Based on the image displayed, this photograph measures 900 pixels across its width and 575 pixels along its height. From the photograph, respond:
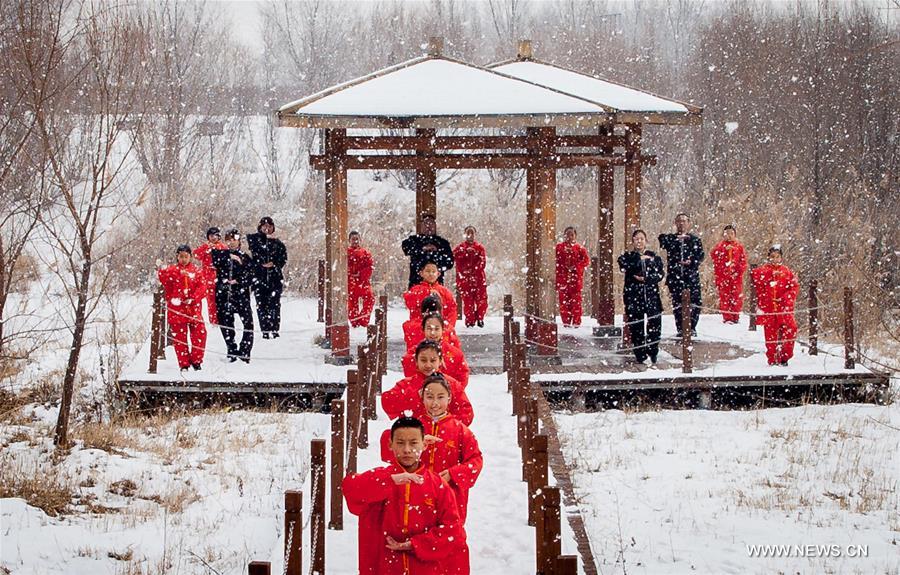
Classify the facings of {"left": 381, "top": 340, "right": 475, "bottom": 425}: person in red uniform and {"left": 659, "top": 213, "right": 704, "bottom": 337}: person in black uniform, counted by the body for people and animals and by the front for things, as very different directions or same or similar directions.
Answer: same or similar directions

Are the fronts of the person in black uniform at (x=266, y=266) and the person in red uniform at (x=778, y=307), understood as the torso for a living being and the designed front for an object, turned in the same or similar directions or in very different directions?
same or similar directions

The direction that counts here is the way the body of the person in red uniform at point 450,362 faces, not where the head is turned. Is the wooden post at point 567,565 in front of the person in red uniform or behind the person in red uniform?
in front

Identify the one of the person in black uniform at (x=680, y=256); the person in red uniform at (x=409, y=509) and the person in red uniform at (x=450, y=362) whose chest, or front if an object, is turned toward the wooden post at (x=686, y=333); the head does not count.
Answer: the person in black uniform

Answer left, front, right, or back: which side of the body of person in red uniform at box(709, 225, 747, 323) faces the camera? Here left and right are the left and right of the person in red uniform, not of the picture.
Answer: front

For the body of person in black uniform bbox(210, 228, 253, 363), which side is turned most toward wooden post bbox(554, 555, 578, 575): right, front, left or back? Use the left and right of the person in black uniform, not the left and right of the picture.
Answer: front

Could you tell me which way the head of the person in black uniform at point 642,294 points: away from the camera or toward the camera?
toward the camera

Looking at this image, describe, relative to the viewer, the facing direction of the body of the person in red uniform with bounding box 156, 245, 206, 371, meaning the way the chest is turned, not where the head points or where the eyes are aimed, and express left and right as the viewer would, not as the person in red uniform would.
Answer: facing the viewer

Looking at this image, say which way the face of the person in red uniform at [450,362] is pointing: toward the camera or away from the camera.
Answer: toward the camera

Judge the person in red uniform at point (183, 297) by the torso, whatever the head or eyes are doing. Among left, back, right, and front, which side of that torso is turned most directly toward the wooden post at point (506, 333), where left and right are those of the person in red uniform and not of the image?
left

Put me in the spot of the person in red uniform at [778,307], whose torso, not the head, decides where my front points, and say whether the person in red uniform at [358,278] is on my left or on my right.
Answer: on my right

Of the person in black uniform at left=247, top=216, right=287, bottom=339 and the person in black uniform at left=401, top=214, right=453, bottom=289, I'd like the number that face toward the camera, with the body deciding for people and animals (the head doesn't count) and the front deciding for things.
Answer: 2

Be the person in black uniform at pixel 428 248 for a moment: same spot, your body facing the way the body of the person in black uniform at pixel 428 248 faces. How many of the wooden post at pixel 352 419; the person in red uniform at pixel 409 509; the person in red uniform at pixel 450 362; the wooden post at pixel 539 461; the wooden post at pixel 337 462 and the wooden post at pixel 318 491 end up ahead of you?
6

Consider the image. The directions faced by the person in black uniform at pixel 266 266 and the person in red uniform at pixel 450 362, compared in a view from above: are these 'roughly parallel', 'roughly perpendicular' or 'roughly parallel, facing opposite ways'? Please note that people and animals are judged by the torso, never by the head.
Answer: roughly parallel

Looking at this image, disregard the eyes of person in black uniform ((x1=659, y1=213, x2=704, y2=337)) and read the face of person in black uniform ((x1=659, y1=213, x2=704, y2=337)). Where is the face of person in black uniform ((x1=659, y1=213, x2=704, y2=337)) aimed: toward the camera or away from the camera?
toward the camera

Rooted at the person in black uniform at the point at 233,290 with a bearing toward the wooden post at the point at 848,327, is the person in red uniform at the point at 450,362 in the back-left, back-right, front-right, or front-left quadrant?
front-right

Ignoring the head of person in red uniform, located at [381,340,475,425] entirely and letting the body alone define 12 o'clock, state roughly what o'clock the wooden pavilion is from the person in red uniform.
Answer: The wooden pavilion is roughly at 6 o'clock from the person in red uniform.

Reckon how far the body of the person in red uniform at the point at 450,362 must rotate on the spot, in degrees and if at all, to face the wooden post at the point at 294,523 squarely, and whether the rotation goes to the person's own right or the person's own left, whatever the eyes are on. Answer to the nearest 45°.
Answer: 0° — they already face it

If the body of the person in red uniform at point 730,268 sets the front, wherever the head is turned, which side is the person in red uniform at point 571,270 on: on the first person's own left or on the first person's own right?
on the first person's own right
